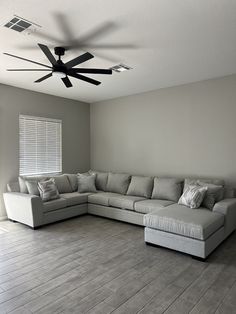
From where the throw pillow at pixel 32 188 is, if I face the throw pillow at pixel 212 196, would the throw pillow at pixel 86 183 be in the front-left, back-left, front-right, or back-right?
front-left

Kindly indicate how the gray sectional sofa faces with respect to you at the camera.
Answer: facing the viewer and to the left of the viewer
